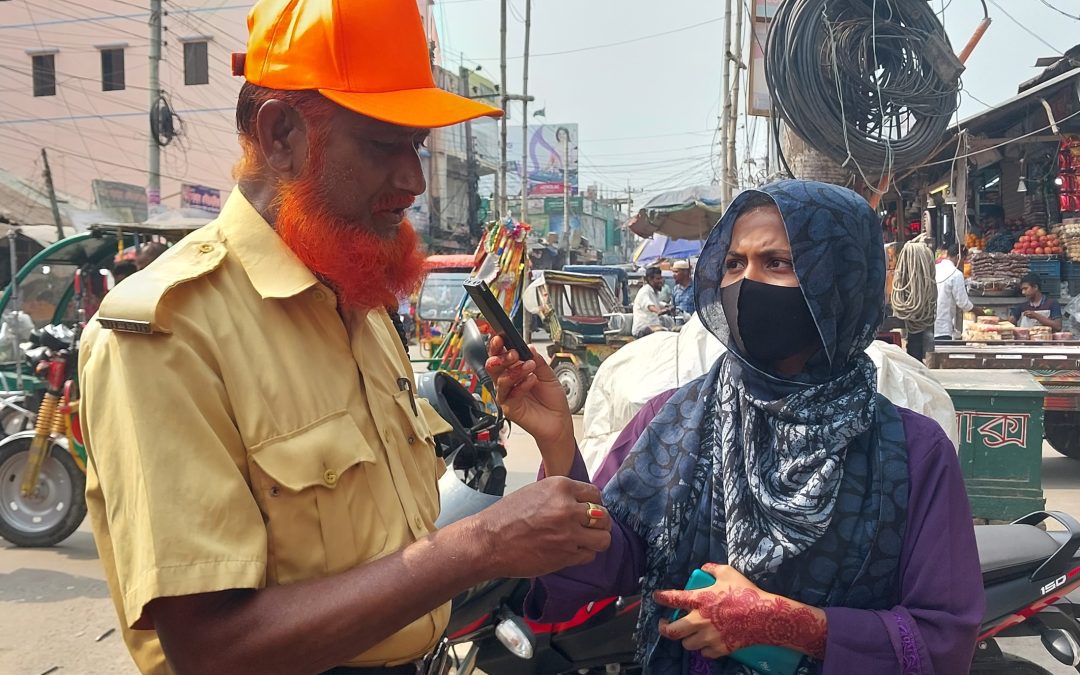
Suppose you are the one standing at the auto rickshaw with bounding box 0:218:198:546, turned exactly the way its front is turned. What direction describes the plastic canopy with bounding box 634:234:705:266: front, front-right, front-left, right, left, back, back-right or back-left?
back

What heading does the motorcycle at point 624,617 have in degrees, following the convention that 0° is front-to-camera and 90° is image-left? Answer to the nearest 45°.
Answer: approximately 90°

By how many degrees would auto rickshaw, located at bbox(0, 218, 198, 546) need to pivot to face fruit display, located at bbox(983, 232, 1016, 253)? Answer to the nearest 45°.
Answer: approximately 135° to its left

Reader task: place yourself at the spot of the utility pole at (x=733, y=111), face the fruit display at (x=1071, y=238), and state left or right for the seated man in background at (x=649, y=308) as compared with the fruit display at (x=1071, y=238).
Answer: right

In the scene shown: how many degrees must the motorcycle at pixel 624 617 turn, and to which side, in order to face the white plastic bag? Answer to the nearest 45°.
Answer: approximately 90° to its right

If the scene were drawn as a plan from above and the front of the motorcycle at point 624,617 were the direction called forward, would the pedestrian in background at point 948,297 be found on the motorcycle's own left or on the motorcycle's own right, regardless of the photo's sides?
on the motorcycle's own right

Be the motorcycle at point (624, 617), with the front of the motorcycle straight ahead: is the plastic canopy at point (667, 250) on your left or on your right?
on your right
